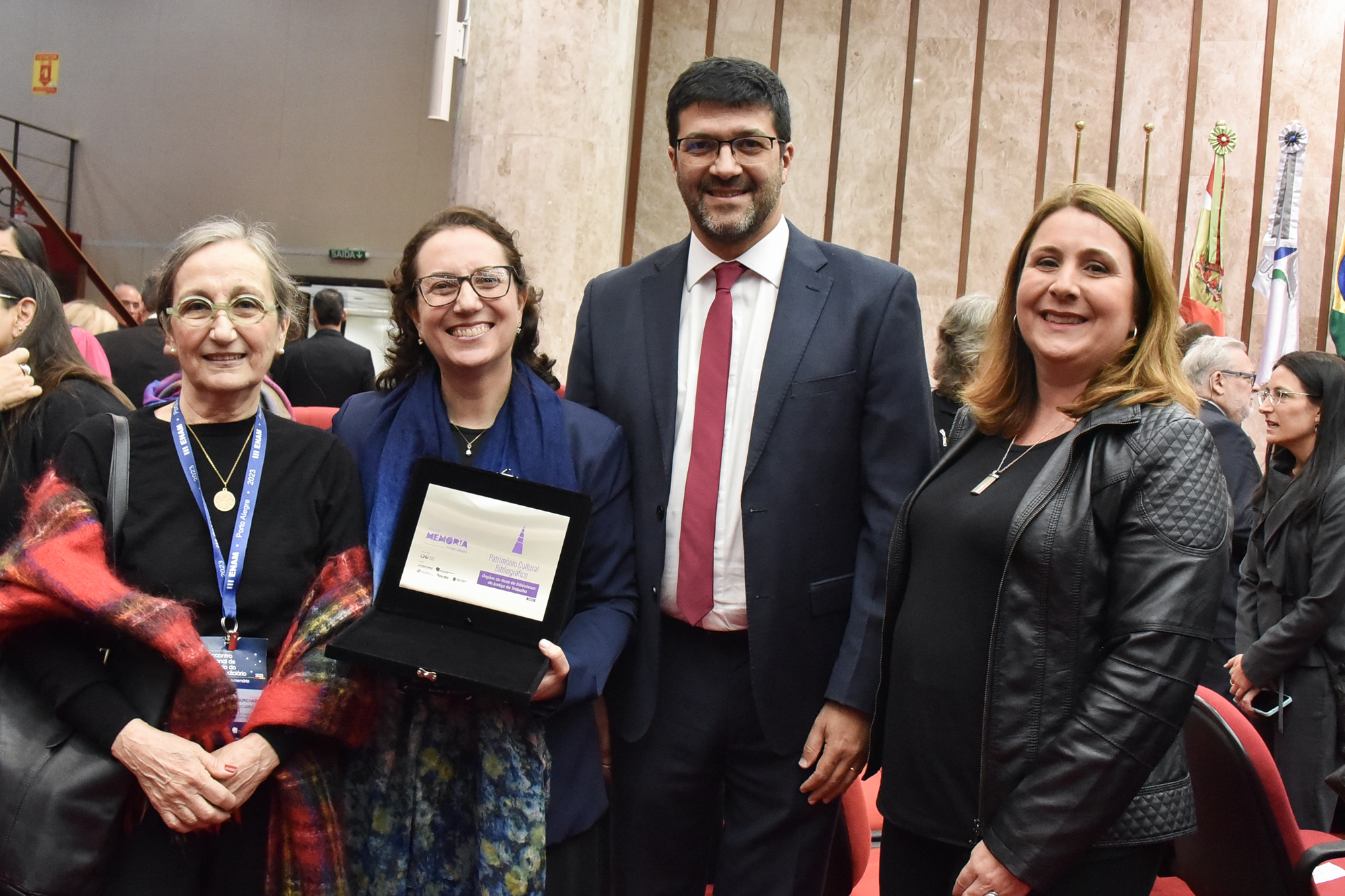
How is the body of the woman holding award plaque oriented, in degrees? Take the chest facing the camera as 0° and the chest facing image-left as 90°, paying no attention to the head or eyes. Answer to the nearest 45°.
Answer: approximately 0°

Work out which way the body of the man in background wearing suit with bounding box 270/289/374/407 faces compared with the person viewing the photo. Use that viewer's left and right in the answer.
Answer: facing away from the viewer

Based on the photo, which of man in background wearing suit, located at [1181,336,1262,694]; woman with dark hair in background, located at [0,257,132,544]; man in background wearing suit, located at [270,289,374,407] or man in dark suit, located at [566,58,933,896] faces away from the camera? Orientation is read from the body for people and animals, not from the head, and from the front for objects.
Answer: man in background wearing suit, located at [270,289,374,407]

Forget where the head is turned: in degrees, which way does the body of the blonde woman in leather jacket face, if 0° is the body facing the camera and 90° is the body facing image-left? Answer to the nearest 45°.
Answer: approximately 45°

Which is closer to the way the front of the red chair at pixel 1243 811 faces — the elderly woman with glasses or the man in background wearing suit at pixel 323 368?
the man in background wearing suit
